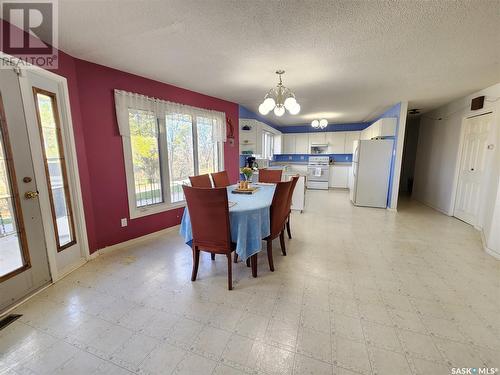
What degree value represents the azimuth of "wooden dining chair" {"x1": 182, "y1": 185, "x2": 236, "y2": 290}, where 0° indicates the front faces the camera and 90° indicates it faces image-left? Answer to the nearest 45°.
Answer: approximately 225°

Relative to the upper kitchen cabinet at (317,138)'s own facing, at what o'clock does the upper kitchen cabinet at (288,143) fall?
the upper kitchen cabinet at (288,143) is roughly at 3 o'clock from the upper kitchen cabinet at (317,138).

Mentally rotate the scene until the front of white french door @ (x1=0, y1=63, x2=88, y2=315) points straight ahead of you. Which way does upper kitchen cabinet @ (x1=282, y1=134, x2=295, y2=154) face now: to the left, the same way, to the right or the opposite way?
to the right

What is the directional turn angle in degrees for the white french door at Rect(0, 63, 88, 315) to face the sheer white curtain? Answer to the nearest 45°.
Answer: approximately 45° to its left

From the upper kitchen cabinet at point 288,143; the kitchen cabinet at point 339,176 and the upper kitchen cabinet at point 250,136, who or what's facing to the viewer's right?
the upper kitchen cabinet at point 250,136

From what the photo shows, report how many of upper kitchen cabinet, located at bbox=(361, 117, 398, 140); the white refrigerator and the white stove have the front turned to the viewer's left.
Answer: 2

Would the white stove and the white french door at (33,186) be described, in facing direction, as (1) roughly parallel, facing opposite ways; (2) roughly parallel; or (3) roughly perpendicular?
roughly perpendicular

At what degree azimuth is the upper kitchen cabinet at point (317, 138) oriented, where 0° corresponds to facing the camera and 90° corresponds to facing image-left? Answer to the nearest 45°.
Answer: approximately 0°

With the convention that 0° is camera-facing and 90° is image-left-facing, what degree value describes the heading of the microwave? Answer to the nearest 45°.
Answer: approximately 0°

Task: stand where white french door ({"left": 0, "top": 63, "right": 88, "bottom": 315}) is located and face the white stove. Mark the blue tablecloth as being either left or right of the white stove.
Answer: right

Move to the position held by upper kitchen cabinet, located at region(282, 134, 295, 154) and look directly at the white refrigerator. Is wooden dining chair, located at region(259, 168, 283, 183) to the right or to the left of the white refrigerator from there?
right
